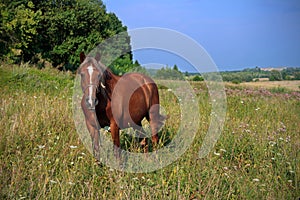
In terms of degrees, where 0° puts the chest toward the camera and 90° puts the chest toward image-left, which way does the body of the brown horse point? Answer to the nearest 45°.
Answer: approximately 45°
